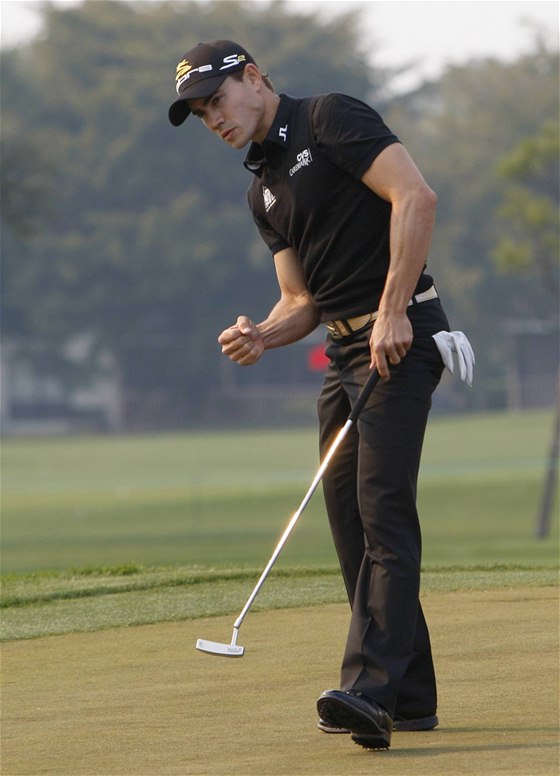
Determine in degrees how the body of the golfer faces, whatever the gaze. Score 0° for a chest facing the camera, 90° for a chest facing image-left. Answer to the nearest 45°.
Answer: approximately 45°

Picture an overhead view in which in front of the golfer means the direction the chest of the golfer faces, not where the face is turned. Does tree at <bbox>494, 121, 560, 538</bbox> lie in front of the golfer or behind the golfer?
behind
